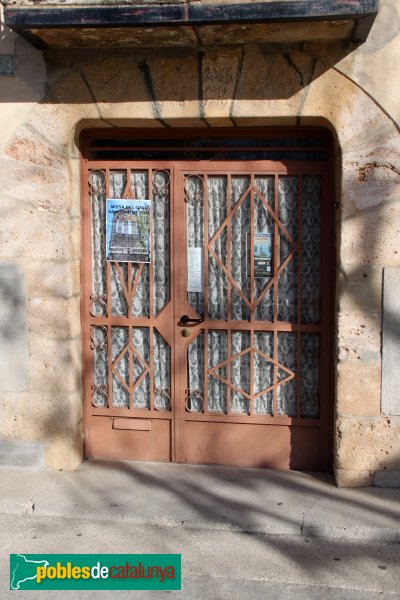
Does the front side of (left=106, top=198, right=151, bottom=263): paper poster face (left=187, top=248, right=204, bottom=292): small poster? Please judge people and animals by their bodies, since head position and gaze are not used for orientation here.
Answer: no

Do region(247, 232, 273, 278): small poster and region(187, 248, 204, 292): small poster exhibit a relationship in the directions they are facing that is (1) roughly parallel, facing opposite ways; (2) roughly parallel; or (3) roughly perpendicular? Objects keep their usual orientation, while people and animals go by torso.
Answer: roughly parallel

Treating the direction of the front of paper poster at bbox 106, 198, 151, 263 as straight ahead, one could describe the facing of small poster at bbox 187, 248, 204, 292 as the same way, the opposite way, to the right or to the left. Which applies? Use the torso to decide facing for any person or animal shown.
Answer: the same way

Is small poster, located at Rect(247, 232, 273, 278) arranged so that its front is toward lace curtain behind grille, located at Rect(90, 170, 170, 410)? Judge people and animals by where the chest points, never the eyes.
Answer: no

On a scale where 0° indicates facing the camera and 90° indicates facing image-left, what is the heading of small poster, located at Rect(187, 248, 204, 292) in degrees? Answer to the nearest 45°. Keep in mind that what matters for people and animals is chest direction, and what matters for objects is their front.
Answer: approximately 0°

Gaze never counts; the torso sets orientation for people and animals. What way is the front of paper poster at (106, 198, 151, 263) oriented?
toward the camera

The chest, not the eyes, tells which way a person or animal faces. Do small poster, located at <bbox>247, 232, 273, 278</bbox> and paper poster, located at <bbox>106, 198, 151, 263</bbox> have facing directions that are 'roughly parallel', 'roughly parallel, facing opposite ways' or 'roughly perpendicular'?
roughly parallel

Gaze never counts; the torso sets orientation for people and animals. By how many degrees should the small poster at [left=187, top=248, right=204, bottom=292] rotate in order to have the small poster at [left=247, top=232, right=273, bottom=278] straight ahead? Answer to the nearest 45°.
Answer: approximately 90° to its left

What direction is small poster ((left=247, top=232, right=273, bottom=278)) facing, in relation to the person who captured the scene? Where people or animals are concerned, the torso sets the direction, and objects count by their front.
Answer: facing the viewer

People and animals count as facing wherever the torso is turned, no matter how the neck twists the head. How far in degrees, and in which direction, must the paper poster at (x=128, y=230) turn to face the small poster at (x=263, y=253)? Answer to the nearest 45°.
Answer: approximately 90° to its left

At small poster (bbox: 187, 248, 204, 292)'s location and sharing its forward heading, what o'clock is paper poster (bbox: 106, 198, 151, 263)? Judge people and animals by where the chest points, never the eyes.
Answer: The paper poster is roughly at 3 o'clock from the small poster.

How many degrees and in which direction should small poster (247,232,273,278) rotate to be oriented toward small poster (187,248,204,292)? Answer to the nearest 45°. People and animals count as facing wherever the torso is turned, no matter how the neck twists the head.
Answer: approximately 90° to its right

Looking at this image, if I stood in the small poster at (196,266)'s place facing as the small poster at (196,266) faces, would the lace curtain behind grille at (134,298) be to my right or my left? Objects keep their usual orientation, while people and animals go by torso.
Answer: on my right

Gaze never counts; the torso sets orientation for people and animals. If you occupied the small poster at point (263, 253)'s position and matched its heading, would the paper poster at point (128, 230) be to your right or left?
on your right
